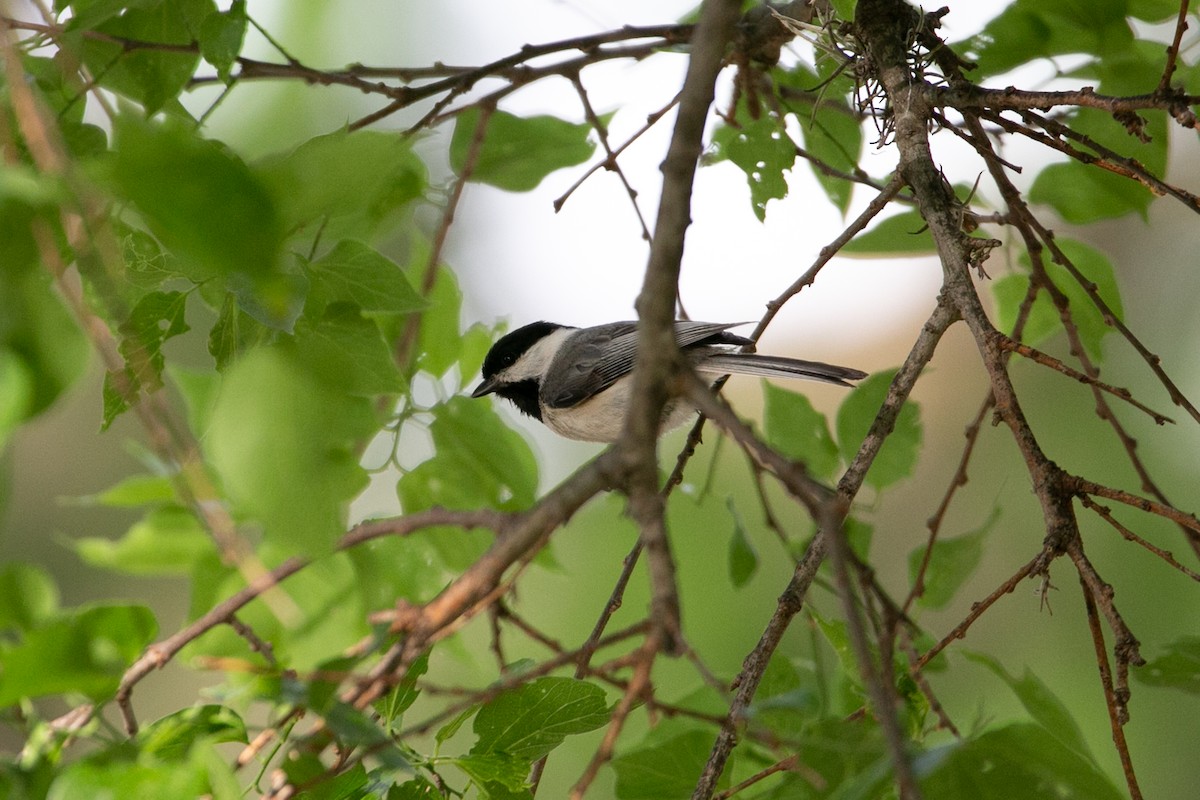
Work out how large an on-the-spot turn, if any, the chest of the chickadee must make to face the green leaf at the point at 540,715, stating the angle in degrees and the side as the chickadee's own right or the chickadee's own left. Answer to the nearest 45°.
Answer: approximately 90° to the chickadee's own left

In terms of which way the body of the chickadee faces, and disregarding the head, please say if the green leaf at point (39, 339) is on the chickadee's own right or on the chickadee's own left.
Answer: on the chickadee's own left

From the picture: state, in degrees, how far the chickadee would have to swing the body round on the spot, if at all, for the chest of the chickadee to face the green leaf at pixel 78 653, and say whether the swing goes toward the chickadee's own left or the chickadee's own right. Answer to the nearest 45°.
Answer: approximately 90° to the chickadee's own left

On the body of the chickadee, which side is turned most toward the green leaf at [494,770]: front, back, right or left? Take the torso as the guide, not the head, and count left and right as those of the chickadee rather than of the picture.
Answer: left

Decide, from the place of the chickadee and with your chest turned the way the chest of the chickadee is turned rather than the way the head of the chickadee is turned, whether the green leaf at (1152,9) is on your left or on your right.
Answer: on your right

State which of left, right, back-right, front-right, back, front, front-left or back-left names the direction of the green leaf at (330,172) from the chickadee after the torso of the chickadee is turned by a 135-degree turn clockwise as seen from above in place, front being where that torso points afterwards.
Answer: back-left

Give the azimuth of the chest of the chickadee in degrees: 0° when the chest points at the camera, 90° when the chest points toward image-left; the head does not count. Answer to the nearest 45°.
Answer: approximately 90°
